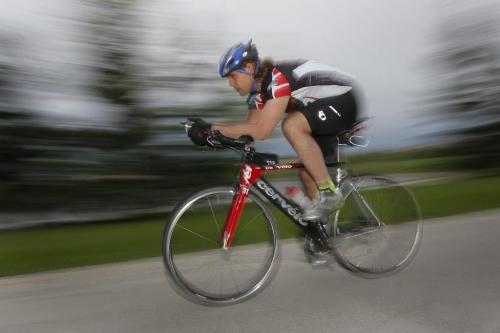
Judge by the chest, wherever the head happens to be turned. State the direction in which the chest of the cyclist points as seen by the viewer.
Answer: to the viewer's left

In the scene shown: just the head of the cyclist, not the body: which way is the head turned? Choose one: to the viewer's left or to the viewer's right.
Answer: to the viewer's left
